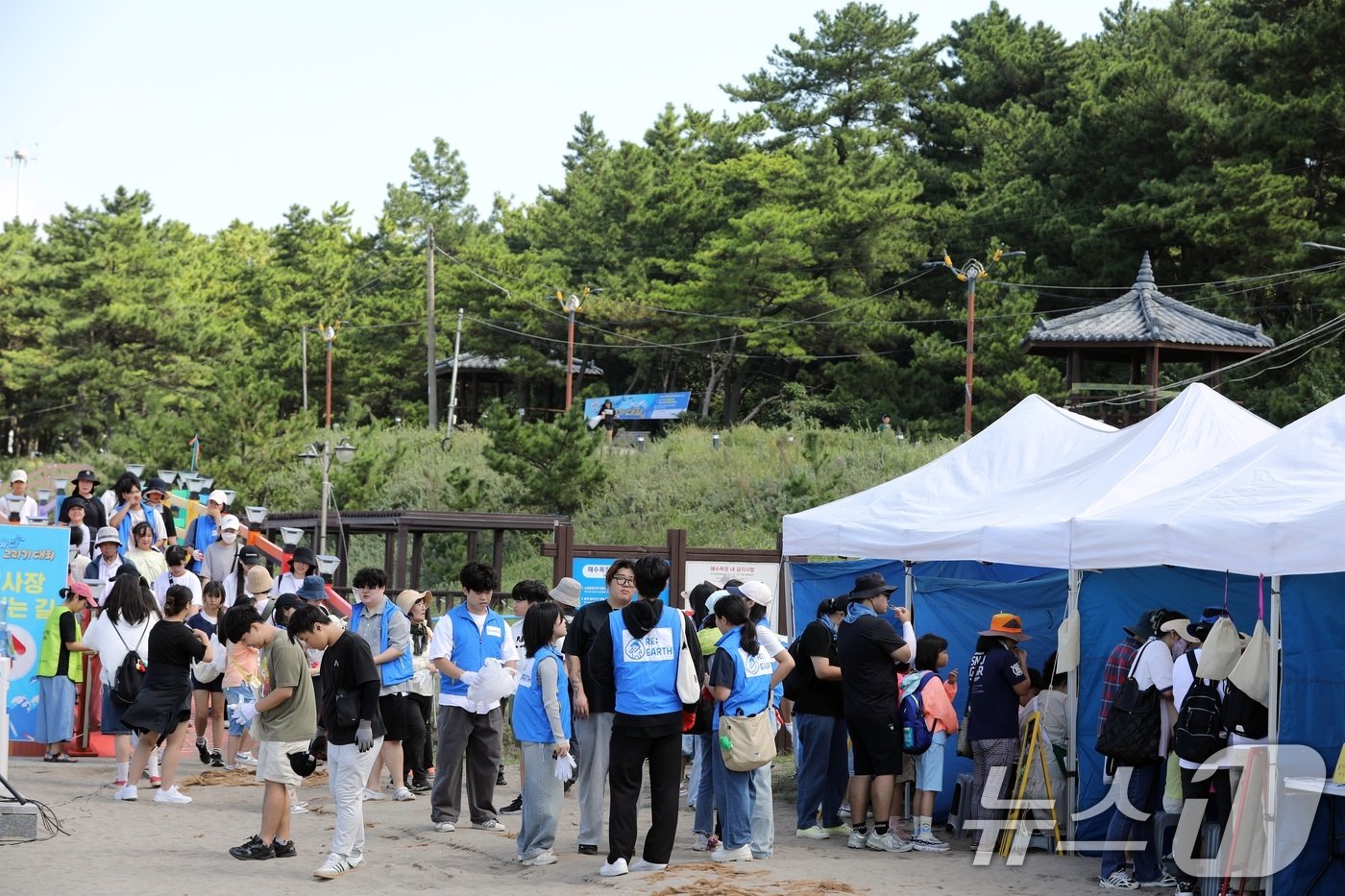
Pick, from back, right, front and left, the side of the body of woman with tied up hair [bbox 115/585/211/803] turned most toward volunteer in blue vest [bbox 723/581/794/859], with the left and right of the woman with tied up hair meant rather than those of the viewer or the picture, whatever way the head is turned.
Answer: right

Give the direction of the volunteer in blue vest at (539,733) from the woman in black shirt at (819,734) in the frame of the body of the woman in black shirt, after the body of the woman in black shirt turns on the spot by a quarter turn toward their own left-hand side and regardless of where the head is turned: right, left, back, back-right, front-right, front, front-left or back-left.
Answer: back-left

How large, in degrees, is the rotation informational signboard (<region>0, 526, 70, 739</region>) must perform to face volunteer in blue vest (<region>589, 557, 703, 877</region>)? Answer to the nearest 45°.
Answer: approximately 45° to its left

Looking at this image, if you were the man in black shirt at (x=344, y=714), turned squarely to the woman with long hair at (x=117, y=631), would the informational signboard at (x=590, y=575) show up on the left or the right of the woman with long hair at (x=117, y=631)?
right

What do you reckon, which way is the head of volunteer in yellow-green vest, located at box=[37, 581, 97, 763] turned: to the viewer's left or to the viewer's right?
to the viewer's right

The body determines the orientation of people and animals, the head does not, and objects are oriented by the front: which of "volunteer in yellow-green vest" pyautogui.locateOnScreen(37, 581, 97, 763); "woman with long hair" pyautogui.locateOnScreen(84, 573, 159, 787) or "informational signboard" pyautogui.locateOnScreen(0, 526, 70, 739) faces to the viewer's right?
the volunteer in yellow-green vest

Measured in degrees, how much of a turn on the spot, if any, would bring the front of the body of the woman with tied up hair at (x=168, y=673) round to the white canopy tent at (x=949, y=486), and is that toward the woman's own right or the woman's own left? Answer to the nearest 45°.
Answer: approximately 45° to the woman's own right

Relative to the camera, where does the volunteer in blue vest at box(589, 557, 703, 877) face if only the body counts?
away from the camera

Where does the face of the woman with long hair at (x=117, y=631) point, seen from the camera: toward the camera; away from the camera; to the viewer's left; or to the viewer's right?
away from the camera

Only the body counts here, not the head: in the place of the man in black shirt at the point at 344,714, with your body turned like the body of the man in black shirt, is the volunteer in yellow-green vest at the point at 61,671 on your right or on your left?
on your right

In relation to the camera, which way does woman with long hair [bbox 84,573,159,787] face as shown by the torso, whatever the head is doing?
away from the camera

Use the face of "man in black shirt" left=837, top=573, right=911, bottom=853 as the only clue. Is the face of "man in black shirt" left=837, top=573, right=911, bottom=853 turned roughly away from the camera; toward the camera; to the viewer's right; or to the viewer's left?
to the viewer's right

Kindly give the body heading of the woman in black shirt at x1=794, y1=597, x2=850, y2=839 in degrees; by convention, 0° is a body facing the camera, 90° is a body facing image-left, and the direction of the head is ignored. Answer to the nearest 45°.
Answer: approximately 270°
